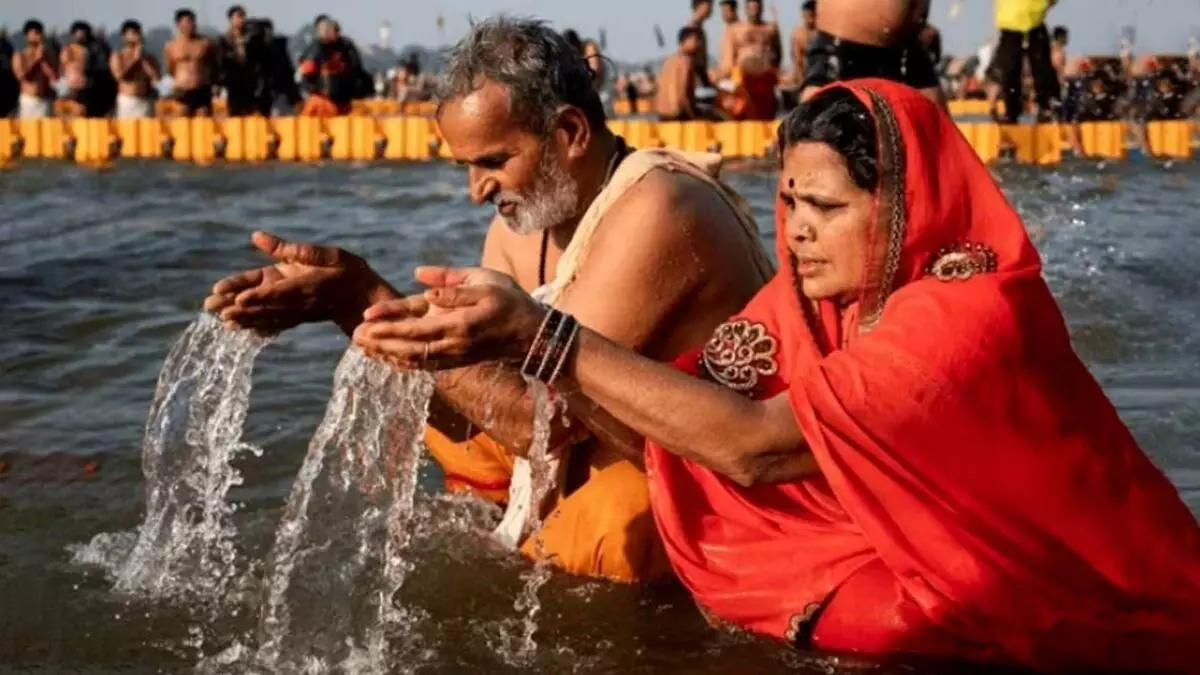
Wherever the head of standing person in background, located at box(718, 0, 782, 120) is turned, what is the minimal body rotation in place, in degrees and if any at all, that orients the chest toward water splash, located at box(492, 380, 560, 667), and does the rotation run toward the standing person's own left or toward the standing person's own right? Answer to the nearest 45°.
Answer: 0° — they already face it

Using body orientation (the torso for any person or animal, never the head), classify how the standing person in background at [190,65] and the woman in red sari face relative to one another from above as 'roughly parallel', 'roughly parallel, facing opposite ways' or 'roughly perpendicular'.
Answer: roughly perpendicular

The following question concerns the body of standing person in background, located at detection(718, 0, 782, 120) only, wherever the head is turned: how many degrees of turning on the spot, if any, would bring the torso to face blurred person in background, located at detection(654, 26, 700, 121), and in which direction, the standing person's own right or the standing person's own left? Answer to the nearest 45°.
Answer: approximately 45° to the standing person's own right

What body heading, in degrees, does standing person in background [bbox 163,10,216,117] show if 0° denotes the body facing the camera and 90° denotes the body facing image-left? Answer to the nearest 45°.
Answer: approximately 0°

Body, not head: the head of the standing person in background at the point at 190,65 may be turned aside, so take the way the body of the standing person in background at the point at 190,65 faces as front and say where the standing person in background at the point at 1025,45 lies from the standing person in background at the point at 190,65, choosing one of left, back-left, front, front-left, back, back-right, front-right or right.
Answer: front-left

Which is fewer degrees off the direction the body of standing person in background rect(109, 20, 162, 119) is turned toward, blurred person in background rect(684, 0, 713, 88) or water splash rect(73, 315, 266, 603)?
the water splash

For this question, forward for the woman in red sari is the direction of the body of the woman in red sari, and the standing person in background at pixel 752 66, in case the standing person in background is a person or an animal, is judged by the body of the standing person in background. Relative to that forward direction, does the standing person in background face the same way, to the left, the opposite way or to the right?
to the left

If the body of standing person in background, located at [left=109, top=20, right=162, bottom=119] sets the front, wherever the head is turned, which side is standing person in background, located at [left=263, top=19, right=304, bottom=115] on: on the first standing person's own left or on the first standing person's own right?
on the first standing person's own left

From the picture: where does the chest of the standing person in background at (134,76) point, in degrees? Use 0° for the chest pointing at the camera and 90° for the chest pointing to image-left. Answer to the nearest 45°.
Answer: approximately 0°

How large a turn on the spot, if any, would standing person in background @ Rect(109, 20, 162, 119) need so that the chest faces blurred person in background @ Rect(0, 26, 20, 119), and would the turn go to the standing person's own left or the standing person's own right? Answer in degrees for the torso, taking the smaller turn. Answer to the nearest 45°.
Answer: approximately 135° to the standing person's own right

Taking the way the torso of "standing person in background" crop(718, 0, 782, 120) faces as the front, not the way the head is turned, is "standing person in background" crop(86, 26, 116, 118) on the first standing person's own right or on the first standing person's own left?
on the first standing person's own right
